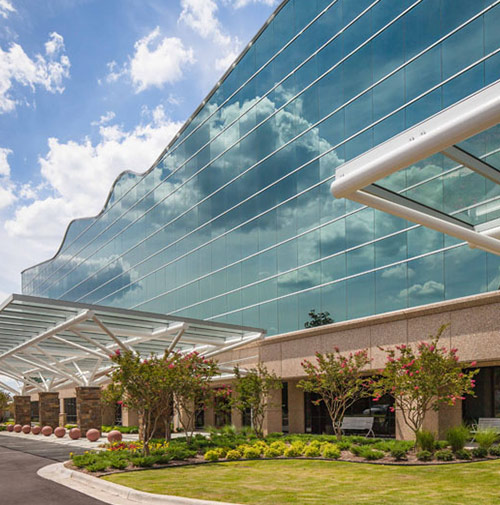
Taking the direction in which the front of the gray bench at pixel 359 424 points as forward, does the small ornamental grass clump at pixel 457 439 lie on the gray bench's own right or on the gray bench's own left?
on the gray bench's own left

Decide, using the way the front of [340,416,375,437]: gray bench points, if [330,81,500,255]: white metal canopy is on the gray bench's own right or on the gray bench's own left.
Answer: on the gray bench's own left

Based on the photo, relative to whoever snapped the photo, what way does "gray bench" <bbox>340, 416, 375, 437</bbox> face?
facing the viewer and to the left of the viewer

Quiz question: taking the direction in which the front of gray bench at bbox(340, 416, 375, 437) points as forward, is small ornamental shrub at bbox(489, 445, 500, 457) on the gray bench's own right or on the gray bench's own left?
on the gray bench's own left

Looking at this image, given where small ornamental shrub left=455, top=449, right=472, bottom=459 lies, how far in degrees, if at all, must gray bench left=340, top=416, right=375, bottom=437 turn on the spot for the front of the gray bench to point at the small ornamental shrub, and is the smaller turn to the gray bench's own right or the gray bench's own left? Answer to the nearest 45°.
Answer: approximately 45° to the gray bench's own left

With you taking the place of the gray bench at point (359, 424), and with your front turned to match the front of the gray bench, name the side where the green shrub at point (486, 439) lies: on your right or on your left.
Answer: on your left

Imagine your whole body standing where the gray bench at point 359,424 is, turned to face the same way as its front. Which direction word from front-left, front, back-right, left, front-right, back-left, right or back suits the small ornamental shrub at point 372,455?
front-left

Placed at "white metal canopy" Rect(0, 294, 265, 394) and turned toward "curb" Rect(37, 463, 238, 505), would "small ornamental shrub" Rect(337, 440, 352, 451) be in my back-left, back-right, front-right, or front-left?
front-left

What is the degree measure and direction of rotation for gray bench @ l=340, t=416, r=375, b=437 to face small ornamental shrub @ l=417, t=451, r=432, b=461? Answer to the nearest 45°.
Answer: approximately 45° to its left

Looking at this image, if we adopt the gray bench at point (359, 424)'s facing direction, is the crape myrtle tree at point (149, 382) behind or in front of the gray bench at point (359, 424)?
in front
